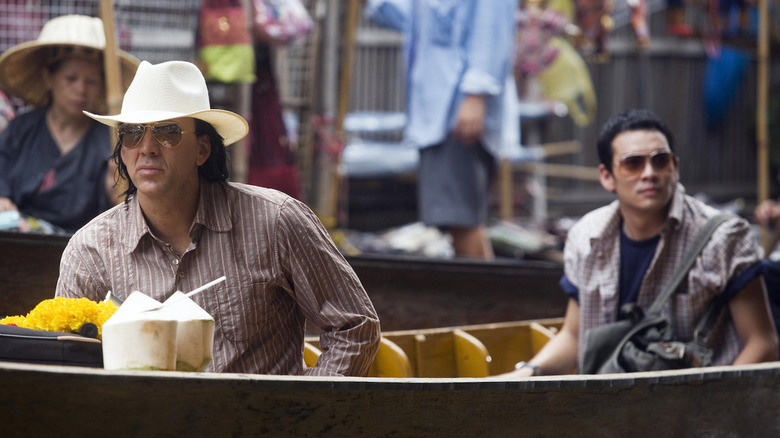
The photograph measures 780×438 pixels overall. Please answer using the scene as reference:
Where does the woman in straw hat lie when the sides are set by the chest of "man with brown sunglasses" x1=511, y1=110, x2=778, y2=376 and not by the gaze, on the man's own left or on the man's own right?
on the man's own right

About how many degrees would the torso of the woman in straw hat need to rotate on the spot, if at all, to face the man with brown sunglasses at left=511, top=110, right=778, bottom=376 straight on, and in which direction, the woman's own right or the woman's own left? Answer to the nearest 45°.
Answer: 0° — they already face them

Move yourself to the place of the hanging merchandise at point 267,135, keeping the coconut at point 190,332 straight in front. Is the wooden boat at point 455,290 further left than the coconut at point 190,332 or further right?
left

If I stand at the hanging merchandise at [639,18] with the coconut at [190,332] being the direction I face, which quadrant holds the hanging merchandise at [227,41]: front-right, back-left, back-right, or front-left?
front-right

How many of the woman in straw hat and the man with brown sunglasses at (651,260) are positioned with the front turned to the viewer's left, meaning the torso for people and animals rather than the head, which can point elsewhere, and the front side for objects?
0

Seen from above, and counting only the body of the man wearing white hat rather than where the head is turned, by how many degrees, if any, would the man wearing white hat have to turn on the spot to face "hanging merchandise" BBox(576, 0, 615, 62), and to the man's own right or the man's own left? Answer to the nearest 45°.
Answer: approximately 180°

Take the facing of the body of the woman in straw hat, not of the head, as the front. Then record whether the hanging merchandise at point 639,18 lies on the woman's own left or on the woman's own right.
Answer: on the woman's own left

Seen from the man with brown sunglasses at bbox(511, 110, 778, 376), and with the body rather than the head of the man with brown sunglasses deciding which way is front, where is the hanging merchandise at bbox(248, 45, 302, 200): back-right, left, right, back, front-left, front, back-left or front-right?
back-right

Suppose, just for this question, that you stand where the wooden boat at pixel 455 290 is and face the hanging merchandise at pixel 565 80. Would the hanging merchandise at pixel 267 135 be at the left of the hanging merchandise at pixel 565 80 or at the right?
left

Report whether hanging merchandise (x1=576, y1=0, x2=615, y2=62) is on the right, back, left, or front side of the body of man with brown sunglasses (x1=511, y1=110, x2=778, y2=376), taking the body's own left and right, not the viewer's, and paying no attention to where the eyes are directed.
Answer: back

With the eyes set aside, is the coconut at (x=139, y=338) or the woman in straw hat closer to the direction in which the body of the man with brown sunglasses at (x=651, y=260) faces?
the coconut

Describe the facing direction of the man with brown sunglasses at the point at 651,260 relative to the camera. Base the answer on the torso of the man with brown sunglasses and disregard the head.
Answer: toward the camera

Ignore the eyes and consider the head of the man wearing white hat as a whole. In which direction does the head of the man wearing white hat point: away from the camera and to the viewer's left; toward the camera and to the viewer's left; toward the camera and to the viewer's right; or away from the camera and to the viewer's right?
toward the camera and to the viewer's left
